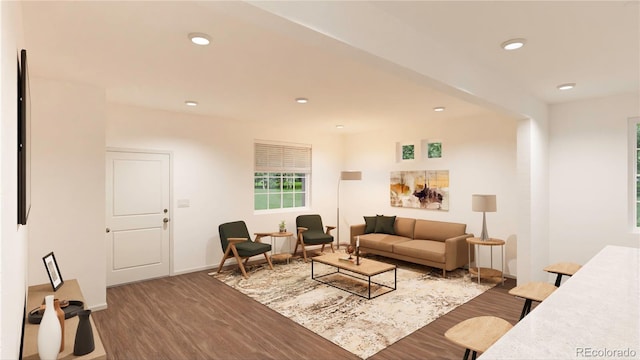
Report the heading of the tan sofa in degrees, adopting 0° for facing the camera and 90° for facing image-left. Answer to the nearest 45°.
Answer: approximately 45°

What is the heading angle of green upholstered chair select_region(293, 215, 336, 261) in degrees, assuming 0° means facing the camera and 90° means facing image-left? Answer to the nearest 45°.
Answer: approximately 315°

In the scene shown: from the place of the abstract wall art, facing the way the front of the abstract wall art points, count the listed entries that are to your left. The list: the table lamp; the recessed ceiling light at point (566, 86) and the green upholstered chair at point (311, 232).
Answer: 2

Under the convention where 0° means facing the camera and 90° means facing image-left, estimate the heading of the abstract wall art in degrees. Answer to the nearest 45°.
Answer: approximately 45°

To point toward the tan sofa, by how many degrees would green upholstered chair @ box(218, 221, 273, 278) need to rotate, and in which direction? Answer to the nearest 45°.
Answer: approximately 45° to its left

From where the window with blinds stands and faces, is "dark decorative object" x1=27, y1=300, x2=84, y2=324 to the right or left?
on its right
